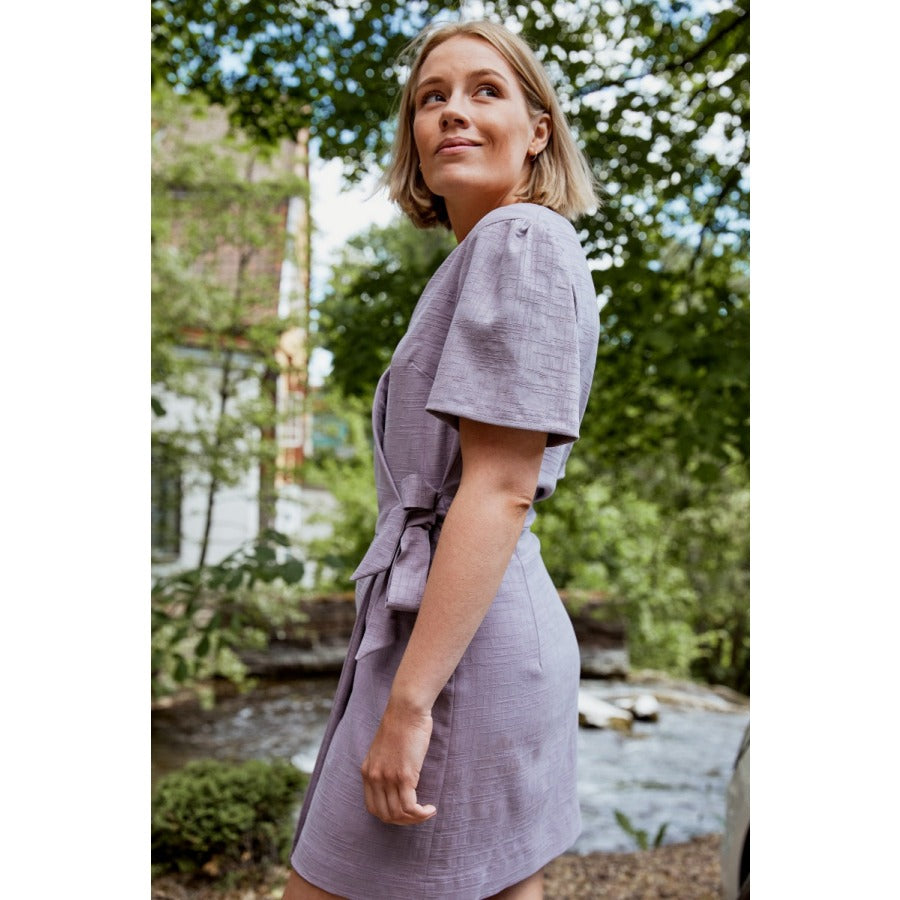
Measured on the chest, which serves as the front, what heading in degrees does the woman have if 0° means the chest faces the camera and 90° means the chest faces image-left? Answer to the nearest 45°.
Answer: approximately 90°

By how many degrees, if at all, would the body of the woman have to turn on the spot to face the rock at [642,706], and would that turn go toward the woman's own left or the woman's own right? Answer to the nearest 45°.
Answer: approximately 90° to the woman's own right

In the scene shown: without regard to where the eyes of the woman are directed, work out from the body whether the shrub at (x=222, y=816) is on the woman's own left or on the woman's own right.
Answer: on the woman's own right

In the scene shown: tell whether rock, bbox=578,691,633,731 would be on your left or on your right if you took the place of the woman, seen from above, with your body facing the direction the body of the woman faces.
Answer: on your right

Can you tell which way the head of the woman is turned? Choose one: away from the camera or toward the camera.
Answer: toward the camera
